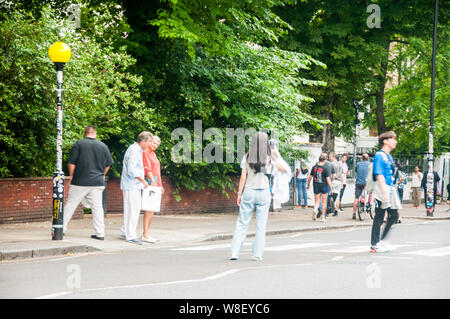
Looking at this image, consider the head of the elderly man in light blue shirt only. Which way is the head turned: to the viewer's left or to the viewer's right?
to the viewer's right

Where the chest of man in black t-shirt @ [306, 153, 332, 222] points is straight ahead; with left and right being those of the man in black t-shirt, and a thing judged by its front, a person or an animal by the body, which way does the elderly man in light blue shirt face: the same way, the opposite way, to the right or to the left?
to the right

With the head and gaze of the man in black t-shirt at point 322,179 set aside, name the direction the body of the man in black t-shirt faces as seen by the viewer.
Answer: away from the camera

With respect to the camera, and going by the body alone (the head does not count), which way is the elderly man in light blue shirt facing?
to the viewer's right

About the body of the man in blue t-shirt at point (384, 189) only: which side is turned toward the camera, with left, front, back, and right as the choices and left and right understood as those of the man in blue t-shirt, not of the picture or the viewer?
right

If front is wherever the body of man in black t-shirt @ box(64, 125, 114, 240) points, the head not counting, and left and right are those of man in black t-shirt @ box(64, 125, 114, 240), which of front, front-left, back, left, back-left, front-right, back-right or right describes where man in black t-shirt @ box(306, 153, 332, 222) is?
front-right

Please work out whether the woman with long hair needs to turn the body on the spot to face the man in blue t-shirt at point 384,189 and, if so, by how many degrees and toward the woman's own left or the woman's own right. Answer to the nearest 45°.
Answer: approximately 45° to the woman's own right

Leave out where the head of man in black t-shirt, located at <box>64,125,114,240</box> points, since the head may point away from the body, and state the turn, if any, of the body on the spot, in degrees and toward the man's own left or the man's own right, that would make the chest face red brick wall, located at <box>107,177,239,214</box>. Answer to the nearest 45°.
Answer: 0° — they already face it

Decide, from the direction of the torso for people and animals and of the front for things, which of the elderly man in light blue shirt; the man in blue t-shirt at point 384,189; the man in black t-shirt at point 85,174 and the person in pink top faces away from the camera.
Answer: the man in black t-shirt

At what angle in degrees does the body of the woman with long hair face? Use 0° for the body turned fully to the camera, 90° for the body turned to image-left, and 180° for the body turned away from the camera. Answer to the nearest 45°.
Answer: approximately 180°

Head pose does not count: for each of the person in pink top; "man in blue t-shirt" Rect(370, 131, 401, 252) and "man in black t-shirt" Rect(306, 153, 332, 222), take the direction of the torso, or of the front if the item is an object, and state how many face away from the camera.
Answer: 1

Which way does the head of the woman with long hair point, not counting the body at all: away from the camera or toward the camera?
away from the camera
